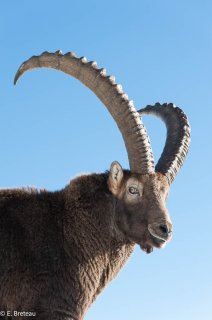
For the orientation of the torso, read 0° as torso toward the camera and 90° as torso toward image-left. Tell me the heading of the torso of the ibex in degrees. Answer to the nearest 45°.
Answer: approximately 270°
